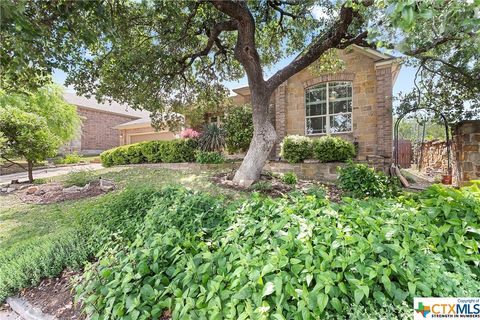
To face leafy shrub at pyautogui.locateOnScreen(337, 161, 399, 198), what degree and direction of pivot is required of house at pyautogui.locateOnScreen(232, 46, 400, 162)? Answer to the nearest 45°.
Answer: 0° — it already faces it

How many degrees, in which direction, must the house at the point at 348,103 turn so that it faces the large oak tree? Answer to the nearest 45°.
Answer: approximately 45° to its right

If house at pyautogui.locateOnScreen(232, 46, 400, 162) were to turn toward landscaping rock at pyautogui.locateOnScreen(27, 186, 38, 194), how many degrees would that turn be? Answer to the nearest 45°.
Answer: approximately 45° to its right

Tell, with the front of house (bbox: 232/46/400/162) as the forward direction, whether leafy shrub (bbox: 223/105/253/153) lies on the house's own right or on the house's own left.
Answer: on the house's own right

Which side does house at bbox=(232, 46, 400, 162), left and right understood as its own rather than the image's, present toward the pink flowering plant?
right

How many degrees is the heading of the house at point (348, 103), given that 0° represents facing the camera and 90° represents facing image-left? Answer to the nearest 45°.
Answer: approximately 0°

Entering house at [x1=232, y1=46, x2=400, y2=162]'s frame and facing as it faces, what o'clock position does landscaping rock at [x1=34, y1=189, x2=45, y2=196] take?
The landscaping rock is roughly at 2 o'clock from the house.

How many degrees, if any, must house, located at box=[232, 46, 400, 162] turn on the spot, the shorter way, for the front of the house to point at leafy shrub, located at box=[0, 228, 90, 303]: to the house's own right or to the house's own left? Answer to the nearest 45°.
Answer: approximately 45° to the house's own right

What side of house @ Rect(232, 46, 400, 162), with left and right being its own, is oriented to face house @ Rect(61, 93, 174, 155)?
right
